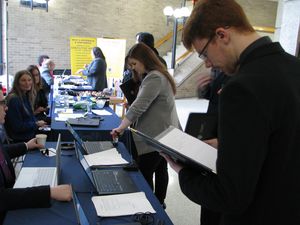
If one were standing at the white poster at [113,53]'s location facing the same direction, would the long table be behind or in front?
in front

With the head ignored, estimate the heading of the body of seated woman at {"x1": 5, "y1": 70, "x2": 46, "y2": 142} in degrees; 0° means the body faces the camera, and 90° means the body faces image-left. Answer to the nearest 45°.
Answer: approximately 315°

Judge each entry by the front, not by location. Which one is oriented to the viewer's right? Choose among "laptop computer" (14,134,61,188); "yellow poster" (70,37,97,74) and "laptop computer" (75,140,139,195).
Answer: "laptop computer" (75,140,139,195)

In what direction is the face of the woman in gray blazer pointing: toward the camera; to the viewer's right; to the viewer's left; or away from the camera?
to the viewer's left

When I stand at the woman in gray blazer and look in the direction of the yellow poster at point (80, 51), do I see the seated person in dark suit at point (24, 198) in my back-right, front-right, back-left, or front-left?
back-left

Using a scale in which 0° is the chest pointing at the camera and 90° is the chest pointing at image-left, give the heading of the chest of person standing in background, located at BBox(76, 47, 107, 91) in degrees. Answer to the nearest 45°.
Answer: approximately 90°

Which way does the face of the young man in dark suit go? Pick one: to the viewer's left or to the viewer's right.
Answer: to the viewer's left

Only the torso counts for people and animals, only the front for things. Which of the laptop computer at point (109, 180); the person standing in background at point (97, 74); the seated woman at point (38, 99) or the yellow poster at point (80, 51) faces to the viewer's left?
the person standing in background

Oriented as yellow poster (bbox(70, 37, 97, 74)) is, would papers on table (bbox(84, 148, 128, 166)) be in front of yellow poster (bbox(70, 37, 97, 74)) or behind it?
in front

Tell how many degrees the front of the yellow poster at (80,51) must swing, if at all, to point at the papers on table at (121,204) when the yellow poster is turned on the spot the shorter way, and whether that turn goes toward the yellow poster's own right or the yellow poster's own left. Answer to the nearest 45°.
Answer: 0° — it already faces it

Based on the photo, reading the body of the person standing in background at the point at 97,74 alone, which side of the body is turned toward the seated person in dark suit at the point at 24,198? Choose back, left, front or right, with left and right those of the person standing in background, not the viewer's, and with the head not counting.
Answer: left
